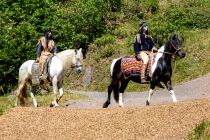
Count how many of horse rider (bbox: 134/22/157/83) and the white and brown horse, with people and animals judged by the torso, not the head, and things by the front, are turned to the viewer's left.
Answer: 0

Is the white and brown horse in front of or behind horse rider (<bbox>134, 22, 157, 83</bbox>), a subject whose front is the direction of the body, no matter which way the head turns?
behind

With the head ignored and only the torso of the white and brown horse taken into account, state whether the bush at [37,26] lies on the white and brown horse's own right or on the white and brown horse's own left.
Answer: on the white and brown horse's own left

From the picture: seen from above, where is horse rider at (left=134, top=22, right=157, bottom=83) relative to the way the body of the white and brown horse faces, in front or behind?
in front

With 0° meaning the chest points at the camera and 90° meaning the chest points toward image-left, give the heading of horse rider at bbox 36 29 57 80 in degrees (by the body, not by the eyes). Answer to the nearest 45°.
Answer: approximately 315°

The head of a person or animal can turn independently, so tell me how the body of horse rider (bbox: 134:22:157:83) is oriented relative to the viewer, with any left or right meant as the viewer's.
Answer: facing the viewer and to the right of the viewer

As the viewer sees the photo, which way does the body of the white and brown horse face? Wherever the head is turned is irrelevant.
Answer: to the viewer's right

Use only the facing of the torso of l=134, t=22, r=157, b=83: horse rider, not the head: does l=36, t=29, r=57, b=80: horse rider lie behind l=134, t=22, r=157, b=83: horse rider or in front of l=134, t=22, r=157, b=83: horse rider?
behind

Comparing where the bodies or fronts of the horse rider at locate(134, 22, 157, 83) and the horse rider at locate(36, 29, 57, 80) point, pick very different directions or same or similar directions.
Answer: same or similar directions
